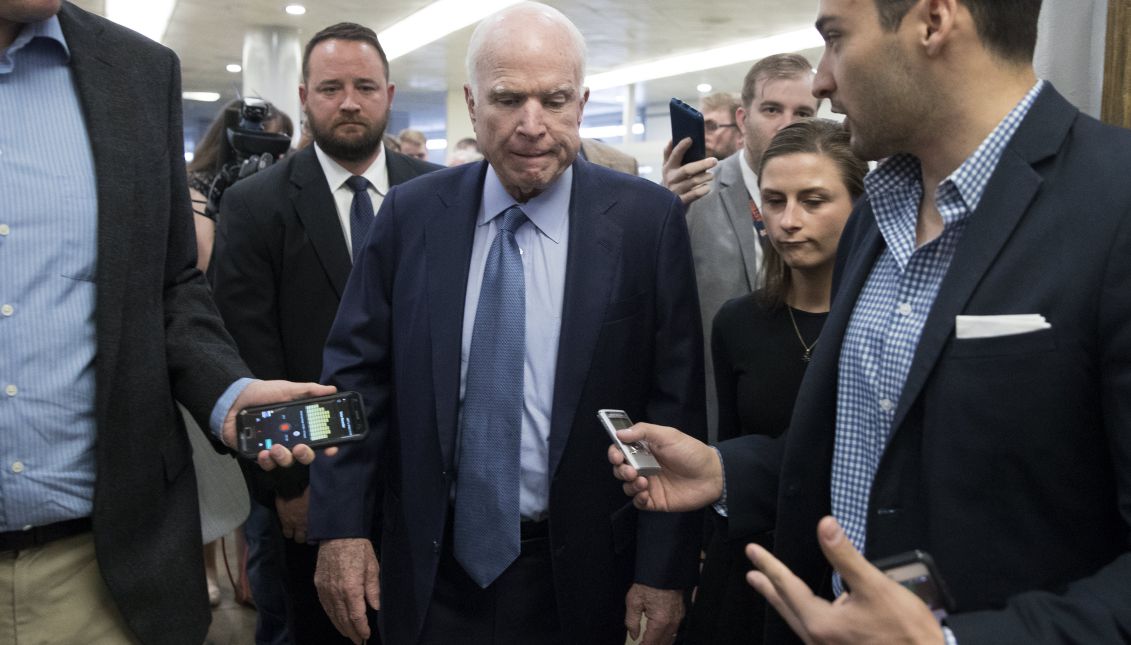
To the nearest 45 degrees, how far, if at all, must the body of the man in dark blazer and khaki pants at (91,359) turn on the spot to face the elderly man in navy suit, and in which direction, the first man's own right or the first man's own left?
approximately 90° to the first man's own left

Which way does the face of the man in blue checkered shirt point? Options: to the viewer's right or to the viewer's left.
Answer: to the viewer's left

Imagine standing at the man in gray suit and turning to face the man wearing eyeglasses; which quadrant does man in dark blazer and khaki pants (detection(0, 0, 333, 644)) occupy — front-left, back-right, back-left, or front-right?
back-left

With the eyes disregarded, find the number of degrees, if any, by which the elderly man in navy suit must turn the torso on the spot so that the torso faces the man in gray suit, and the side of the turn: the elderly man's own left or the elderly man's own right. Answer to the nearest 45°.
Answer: approximately 135° to the elderly man's own left

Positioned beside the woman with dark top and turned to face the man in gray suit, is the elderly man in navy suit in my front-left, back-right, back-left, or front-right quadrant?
back-left

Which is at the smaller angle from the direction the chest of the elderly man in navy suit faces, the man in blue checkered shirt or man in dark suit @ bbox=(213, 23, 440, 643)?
the man in blue checkered shirt

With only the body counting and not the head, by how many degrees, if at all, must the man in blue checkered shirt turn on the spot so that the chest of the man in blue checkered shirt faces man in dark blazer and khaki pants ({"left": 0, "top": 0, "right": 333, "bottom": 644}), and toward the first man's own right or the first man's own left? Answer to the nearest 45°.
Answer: approximately 45° to the first man's own right

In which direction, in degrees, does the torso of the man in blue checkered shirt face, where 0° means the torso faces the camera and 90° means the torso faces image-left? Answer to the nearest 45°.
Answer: approximately 45°
